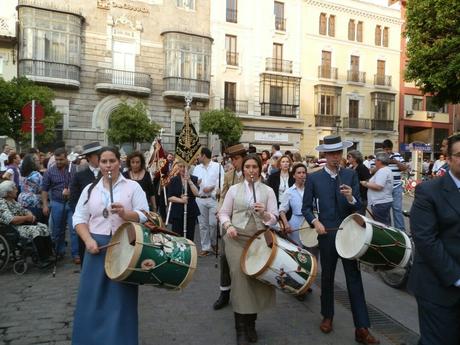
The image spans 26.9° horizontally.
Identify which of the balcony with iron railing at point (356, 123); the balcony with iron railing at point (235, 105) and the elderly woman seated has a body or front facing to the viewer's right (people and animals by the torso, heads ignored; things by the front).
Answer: the elderly woman seated

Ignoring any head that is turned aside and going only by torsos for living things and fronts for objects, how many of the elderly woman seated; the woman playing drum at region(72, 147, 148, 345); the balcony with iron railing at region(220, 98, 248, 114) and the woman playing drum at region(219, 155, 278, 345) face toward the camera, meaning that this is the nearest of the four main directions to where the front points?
3

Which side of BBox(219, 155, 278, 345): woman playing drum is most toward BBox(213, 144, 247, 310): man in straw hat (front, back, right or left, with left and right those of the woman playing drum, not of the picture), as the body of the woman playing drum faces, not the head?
back

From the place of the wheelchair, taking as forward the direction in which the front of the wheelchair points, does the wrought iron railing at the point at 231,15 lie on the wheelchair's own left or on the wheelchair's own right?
on the wheelchair's own left
